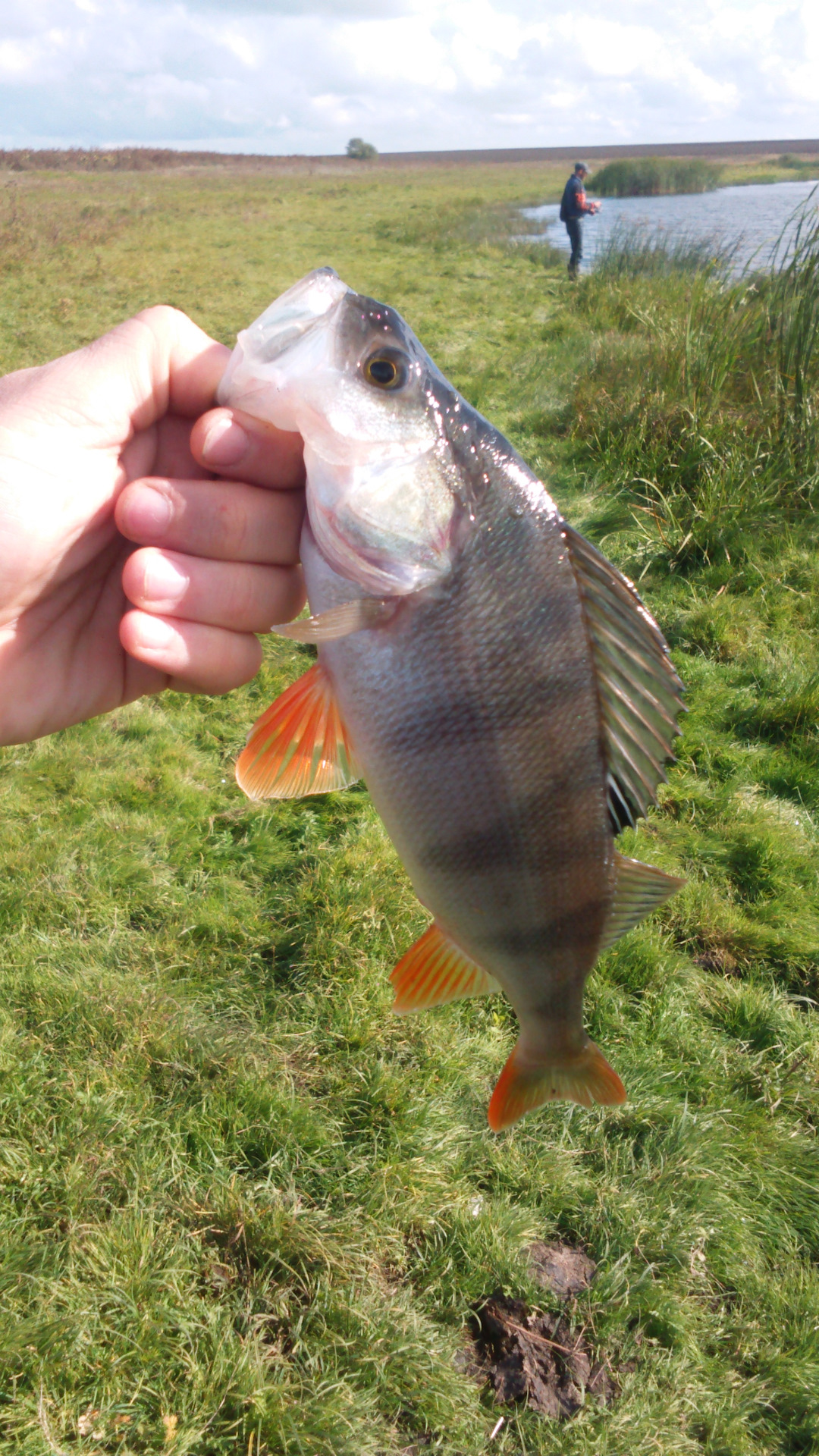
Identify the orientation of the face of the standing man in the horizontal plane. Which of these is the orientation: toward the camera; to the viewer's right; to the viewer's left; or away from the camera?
to the viewer's right

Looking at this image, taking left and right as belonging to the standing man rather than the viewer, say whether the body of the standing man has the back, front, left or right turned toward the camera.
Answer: right

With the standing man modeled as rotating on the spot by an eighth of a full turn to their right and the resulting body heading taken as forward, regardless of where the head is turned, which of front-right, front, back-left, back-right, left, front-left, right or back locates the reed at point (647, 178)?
back-left

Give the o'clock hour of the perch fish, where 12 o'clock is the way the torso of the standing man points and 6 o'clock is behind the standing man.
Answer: The perch fish is roughly at 3 o'clock from the standing man.
